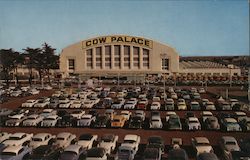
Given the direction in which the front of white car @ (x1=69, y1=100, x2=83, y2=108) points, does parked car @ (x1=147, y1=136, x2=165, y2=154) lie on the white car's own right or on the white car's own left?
on the white car's own left

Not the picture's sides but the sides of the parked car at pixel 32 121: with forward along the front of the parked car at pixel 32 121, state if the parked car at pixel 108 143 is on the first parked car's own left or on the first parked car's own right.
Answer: on the first parked car's own left

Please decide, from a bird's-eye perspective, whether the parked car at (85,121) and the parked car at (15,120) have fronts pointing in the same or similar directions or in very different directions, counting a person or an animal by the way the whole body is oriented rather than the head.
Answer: same or similar directions

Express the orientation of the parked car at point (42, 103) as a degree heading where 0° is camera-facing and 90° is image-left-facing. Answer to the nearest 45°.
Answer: approximately 45°

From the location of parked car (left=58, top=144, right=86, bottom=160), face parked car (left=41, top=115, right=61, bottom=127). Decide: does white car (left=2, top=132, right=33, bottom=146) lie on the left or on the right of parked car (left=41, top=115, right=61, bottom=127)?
left

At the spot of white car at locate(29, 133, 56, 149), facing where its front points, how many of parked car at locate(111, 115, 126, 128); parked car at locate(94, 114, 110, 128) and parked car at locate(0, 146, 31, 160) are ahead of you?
1

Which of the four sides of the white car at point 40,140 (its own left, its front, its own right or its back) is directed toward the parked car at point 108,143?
left

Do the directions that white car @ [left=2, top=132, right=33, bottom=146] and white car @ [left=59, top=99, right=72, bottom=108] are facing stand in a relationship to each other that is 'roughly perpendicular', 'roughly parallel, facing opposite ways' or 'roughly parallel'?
roughly parallel

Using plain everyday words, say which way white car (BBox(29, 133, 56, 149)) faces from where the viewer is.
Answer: facing the viewer and to the left of the viewer

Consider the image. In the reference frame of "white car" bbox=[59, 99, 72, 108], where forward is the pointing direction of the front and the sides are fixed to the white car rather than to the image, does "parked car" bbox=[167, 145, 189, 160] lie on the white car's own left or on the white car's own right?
on the white car's own left

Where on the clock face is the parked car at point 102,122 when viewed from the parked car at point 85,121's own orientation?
the parked car at point 102,122 is roughly at 8 o'clock from the parked car at point 85,121.
